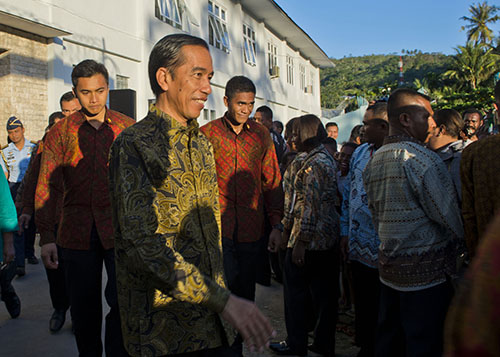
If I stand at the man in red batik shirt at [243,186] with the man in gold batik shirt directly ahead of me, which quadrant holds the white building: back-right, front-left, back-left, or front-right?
back-right

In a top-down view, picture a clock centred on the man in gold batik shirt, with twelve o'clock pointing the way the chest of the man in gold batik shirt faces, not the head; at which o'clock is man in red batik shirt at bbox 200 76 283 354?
The man in red batik shirt is roughly at 8 o'clock from the man in gold batik shirt.

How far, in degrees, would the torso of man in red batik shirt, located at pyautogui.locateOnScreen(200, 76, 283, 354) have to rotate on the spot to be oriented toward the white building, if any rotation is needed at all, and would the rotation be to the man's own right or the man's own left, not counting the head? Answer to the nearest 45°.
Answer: approximately 135° to the man's own right

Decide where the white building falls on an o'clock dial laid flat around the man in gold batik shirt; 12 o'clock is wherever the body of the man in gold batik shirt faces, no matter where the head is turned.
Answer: The white building is roughly at 7 o'clock from the man in gold batik shirt.

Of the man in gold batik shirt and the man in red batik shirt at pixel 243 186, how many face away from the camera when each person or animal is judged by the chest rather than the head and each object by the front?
0

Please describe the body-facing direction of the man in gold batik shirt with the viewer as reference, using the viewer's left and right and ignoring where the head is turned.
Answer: facing the viewer and to the right of the viewer

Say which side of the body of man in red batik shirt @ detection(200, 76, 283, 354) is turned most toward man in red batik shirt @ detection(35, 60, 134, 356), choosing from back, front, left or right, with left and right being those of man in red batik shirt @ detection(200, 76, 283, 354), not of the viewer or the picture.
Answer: right

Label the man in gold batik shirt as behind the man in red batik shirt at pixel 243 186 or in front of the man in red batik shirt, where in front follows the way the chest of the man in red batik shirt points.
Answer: in front

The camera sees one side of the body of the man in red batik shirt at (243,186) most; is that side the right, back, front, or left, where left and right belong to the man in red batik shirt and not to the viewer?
front
